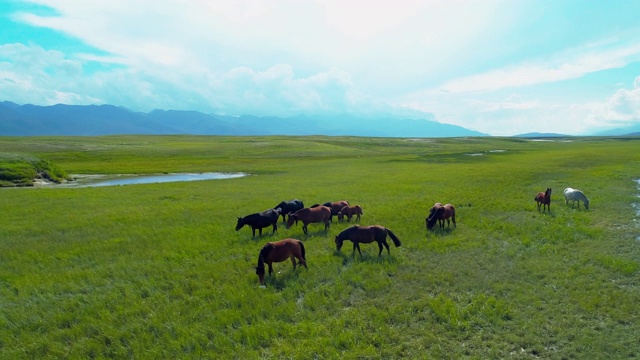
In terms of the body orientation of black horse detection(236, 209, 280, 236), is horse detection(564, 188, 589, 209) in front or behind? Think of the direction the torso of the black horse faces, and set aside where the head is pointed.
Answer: behind

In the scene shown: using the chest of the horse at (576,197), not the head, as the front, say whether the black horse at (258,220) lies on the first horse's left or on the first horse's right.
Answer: on the first horse's right

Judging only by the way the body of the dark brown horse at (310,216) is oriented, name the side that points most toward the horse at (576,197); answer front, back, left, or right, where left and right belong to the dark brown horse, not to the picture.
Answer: back

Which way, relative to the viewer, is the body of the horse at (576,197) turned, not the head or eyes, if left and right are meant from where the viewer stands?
facing to the right of the viewer

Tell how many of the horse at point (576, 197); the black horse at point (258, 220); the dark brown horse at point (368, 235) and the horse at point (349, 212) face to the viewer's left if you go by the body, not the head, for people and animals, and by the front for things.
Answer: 3

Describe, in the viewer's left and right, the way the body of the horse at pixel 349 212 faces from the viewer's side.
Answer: facing to the left of the viewer

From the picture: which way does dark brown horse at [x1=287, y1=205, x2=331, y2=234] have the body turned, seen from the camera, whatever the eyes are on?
to the viewer's left

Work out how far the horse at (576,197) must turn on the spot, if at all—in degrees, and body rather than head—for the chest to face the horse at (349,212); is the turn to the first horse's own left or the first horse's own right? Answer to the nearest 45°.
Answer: approximately 135° to the first horse's own right

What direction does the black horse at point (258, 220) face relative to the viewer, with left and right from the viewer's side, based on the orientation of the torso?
facing to the left of the viewer

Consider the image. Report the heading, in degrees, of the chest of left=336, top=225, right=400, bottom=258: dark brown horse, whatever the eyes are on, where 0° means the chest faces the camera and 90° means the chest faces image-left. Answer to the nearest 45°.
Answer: approximately 90°

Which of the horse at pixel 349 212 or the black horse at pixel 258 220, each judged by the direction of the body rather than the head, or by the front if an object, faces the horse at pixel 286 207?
the horse at pixel 349 212
